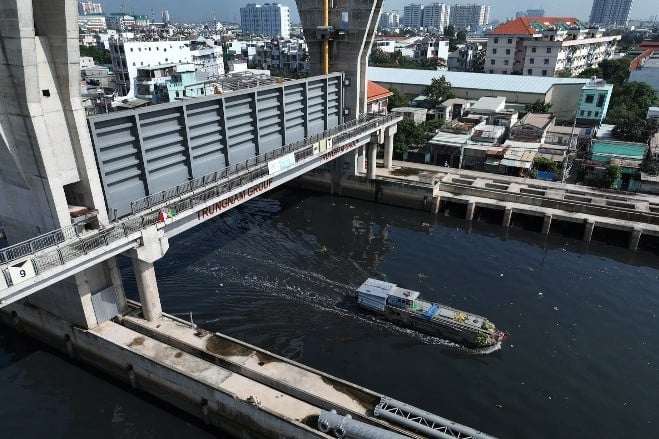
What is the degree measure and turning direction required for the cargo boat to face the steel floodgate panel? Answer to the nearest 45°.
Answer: approximately 135° to its right

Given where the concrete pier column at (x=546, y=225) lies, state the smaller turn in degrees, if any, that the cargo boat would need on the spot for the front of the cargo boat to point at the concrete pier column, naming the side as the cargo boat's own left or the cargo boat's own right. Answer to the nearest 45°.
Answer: approximately 90° to the cargo boat's own left

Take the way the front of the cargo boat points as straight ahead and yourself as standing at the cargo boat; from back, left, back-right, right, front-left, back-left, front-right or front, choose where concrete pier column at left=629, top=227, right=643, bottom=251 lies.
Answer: left

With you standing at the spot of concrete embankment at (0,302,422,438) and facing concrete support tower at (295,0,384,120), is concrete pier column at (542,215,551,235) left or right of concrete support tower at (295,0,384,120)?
right

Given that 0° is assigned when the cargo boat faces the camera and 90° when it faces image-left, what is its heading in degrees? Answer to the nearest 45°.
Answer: approximately 315°

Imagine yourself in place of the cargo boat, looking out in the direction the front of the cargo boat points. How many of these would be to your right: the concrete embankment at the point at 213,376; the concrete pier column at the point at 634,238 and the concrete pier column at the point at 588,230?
1

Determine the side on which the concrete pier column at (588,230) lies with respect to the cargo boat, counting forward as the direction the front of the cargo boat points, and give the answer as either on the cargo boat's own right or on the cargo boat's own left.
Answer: on the cargo boat's own left

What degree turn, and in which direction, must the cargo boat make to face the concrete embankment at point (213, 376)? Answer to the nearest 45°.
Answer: approximately 90° to its right

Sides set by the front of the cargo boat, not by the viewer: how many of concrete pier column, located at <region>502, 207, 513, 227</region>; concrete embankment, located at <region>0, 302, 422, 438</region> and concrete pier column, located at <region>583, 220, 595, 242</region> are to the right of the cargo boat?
1

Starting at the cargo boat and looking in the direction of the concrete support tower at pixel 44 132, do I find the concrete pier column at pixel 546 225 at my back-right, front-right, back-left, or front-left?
back-right
